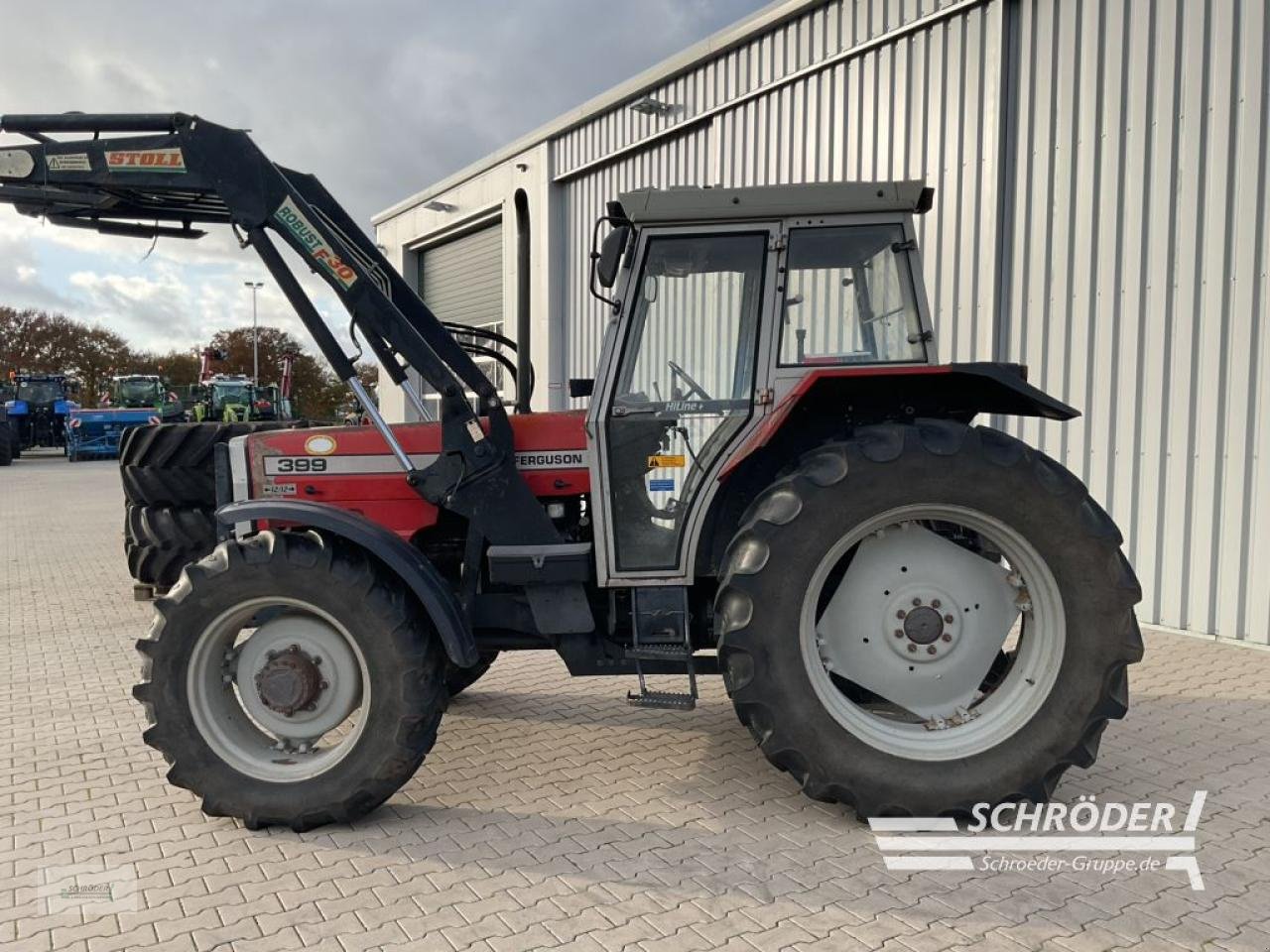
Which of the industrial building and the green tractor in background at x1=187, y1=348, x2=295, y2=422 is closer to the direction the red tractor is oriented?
the green tractor in background

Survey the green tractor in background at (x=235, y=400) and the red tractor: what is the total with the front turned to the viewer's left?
1

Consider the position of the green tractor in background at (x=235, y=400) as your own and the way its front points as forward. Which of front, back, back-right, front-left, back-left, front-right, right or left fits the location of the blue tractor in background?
back-right

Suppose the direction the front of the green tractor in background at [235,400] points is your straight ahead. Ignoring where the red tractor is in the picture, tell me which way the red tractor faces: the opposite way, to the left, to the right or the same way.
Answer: to the right

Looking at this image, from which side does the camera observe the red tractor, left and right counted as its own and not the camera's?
left
